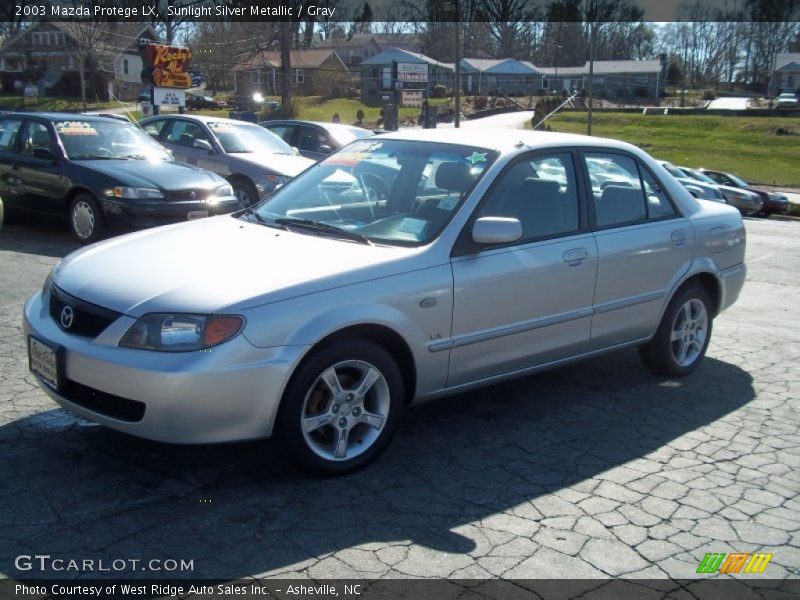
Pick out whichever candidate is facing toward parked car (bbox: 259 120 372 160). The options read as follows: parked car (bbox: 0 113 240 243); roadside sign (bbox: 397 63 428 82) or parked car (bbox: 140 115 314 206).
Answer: the roadside sign

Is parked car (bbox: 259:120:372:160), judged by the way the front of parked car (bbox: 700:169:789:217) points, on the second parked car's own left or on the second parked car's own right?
on the second parked car's own right

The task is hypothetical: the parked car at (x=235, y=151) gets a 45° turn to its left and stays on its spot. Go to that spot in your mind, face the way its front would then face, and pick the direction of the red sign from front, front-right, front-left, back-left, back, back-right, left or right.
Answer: left

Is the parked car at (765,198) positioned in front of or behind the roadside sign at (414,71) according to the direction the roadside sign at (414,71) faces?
in front

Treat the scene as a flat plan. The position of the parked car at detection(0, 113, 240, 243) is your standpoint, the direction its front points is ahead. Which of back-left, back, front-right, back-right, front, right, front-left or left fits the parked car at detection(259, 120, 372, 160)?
left

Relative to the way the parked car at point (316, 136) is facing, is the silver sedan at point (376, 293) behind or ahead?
ahead

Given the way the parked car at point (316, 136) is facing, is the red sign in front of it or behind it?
behind

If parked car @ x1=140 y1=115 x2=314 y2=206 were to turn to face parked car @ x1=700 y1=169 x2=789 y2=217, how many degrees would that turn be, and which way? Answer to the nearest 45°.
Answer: approximately 90° to its left

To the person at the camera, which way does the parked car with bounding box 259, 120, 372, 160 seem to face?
facing the viewer and to the right of the viewer

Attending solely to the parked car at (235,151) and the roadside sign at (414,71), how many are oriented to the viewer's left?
0

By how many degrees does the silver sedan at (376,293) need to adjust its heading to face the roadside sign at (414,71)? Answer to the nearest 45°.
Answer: approximately 135° to its right

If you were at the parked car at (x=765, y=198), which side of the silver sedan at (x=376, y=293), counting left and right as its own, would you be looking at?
back

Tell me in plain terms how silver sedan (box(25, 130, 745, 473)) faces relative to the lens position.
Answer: facing the viewer and to the left of the viewer

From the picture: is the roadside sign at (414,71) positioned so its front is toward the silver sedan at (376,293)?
yes

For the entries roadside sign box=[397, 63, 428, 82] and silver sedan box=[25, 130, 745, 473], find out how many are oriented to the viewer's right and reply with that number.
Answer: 0
